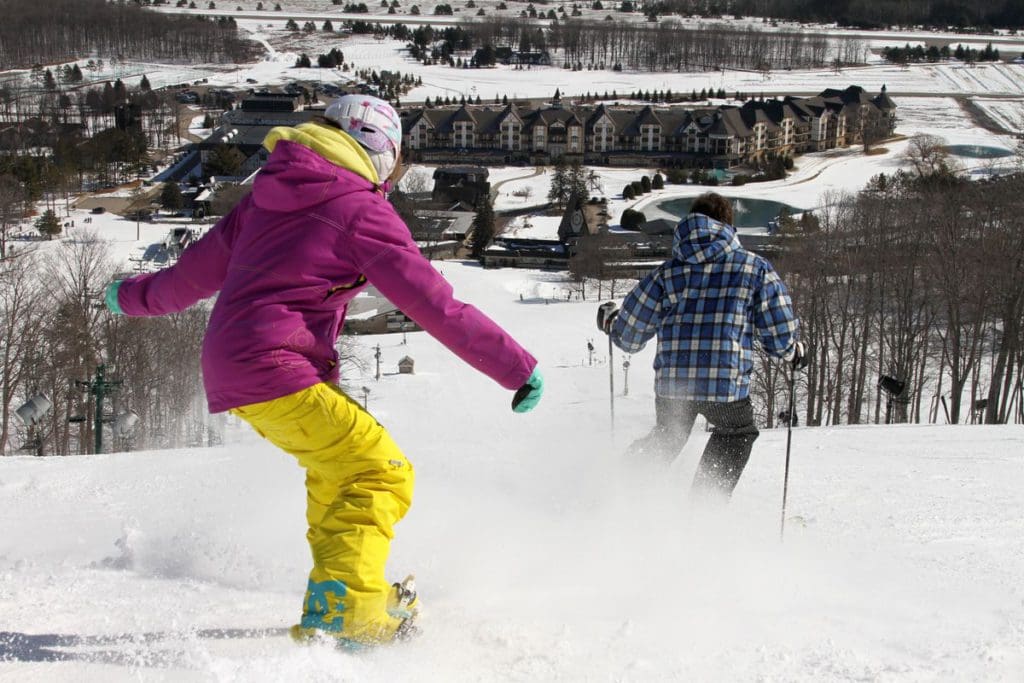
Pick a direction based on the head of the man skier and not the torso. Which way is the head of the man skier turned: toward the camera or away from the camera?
away from the camera

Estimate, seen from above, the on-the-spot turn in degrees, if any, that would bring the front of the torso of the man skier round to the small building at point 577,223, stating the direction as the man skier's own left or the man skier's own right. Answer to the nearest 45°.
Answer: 0° — they already face it

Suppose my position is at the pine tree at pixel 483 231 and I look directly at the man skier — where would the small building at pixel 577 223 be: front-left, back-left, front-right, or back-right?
back-left

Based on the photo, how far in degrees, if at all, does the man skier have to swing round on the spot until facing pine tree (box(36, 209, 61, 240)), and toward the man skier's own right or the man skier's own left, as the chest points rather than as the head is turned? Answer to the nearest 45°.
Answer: approximately 45° to the man skier's own left

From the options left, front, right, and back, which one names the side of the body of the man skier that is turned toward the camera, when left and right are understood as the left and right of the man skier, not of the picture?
back

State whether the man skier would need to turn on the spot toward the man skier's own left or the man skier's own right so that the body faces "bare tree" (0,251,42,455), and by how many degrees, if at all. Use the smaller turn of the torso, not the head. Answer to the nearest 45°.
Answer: approximately 45° to the man skier's own left

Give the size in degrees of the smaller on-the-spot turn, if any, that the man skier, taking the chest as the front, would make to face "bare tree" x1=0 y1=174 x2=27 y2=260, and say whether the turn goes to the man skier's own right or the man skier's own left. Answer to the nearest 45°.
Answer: approximately 45° to the man skier's own left
